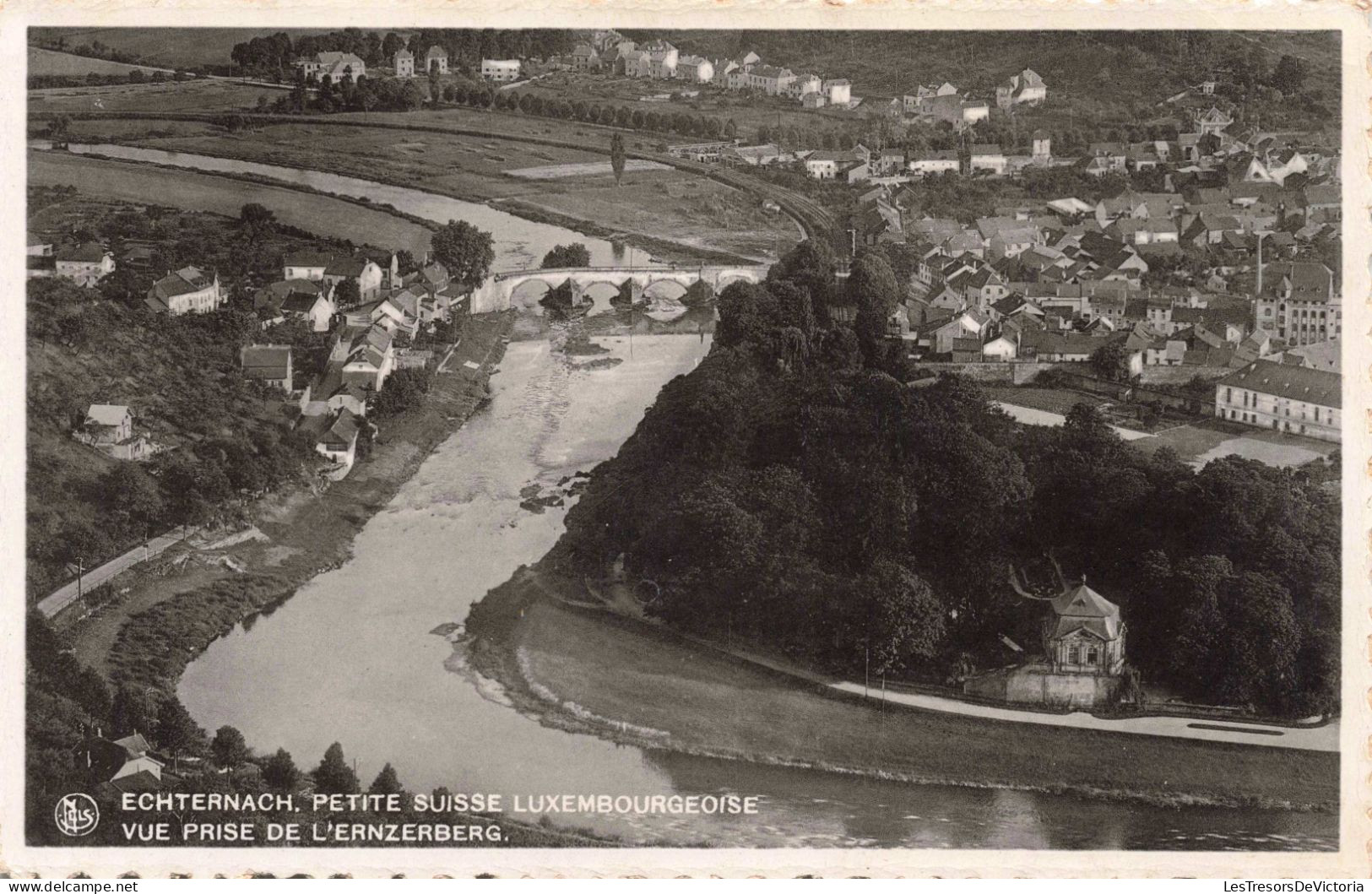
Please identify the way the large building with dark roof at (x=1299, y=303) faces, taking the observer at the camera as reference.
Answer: facing the viewer

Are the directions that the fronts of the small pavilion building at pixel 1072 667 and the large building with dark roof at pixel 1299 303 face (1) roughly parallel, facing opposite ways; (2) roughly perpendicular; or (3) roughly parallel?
roughly parallel

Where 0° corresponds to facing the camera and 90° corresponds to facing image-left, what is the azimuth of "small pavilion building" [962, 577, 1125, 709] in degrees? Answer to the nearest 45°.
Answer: approximately 0°

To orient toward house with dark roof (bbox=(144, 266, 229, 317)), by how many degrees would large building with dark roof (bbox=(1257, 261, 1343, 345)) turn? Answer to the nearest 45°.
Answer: approximately 90° to its right

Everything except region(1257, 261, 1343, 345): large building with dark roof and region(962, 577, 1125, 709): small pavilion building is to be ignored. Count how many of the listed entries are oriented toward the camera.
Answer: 2
